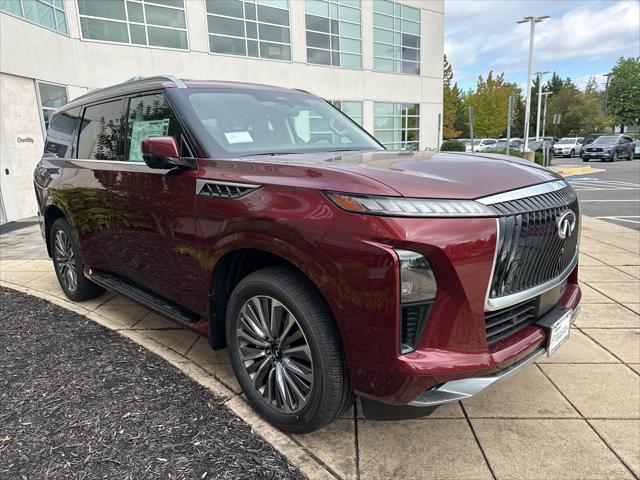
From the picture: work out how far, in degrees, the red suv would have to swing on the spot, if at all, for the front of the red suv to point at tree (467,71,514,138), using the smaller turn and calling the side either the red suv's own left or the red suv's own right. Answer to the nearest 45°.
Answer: approximately 90° to the red suv's own left

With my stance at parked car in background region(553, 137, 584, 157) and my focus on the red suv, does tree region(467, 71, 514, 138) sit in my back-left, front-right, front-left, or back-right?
back-right

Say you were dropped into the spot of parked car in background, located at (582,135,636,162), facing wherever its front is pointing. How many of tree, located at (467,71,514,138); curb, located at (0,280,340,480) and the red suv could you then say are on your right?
1

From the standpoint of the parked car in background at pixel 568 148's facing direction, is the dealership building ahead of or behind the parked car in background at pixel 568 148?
ahead

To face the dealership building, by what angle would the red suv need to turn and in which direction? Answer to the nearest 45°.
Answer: approximately 135° to its left

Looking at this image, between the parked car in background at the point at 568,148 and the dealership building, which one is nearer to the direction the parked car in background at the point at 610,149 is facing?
the dealership building

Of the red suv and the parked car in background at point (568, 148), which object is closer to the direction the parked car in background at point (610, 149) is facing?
the red suv

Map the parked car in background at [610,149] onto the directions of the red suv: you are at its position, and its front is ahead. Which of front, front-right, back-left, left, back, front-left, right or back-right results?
left

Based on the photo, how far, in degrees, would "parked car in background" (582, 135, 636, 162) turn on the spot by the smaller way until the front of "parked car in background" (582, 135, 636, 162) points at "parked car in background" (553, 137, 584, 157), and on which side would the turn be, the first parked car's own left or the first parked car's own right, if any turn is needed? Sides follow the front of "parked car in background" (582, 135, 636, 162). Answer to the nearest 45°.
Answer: approximately 90° to the first parked car's own right

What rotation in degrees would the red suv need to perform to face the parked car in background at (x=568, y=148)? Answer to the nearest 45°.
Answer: approximately 90° to its left

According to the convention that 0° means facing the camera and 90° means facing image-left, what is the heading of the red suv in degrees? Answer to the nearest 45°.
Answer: approximately 315°
